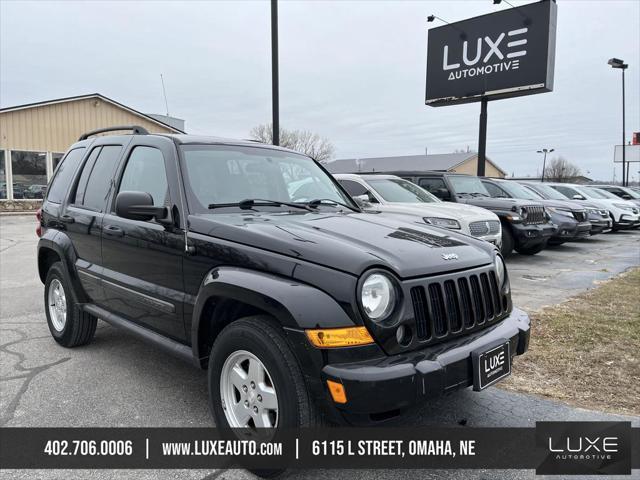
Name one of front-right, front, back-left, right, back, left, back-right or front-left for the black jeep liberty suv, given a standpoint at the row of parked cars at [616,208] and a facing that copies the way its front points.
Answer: front-right

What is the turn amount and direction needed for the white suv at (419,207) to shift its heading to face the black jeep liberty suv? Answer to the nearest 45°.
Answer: approximately 45° to its right

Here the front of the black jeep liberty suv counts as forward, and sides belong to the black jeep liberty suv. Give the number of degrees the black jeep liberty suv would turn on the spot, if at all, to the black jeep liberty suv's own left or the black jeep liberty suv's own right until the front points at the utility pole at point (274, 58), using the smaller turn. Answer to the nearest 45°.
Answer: approximately 135° to the black jeep liberty suv's own left

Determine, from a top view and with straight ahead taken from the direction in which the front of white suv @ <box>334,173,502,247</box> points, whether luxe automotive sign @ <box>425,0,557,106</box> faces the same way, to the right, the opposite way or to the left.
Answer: to the right

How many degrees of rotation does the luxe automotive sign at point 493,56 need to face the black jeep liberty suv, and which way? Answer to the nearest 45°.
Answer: approximately 45° to its left

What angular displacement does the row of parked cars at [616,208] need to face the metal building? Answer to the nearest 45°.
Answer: approximately 135° to its right

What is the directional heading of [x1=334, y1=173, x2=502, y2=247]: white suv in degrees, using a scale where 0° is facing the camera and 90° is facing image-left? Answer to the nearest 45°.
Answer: approximately 315°

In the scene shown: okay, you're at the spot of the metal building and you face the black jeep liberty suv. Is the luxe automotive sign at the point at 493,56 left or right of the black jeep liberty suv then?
left

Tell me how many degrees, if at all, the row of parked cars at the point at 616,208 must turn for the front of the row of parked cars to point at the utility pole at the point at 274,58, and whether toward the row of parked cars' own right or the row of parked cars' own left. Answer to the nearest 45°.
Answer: approximately 90° to the row of parked cars' own right

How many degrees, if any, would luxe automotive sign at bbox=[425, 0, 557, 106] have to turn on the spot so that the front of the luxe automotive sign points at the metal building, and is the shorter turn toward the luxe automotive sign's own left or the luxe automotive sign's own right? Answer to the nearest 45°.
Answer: approximately 45° to the luxe automotive sign's own right

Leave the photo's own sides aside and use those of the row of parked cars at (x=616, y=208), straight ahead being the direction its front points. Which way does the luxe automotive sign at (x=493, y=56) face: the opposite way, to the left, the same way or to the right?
to the right

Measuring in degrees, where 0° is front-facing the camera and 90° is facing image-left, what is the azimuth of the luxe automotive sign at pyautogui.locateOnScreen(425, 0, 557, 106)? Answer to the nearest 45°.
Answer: approximately 45°
